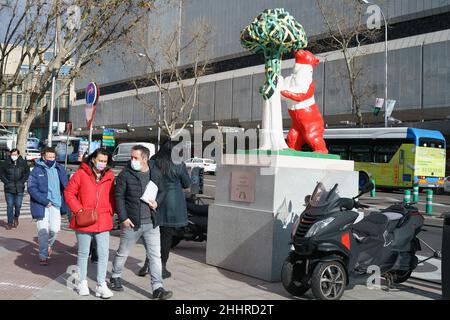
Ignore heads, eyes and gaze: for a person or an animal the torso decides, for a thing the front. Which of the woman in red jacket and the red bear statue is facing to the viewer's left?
the red bear statue

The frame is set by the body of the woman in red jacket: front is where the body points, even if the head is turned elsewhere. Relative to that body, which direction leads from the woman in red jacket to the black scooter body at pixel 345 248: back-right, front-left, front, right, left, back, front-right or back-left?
front-left

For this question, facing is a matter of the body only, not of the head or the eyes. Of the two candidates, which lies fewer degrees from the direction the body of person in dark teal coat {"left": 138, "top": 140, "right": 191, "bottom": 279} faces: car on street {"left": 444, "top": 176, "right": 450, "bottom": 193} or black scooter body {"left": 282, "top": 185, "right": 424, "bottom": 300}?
the car on street

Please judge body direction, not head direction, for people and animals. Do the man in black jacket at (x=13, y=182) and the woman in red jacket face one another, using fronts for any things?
no

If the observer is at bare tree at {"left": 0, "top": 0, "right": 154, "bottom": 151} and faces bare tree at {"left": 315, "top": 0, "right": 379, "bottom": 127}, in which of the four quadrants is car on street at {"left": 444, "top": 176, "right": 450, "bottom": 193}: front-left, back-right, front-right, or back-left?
front-right

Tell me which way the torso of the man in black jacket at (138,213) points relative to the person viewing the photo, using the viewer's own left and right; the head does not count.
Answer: facing the viewer and to the right of the viewer

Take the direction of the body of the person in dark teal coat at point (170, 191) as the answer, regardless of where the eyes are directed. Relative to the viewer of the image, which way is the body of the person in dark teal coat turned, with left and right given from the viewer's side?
facing away from the viewer and to the right of the viewer

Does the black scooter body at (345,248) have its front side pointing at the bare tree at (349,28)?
no

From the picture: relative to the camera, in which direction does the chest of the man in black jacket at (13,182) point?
toward the camera

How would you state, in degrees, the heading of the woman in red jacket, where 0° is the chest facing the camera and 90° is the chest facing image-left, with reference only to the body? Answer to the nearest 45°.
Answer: approximately 315°

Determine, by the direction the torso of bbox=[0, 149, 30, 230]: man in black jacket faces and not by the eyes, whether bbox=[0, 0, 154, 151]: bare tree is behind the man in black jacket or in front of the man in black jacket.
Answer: behind

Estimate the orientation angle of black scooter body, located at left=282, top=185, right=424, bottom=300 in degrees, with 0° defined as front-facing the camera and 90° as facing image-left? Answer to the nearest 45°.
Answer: approximately 45°

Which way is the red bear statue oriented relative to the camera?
to the viewer's left

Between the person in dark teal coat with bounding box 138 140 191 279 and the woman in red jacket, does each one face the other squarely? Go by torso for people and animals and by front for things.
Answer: no

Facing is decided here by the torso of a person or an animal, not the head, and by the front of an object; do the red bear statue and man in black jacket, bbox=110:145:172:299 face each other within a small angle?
no

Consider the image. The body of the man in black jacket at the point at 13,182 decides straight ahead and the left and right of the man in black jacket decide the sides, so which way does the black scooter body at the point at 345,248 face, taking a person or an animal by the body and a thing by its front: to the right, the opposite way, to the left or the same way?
to the right

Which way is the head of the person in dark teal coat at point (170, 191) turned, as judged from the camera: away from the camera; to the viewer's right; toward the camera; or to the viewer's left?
away from the camera
